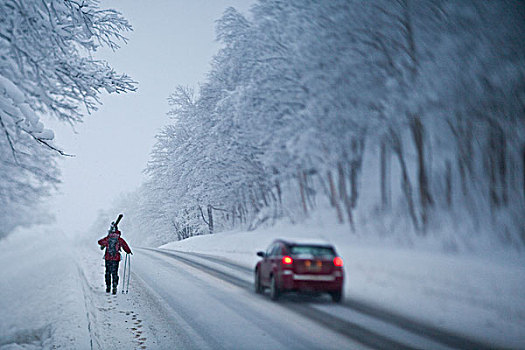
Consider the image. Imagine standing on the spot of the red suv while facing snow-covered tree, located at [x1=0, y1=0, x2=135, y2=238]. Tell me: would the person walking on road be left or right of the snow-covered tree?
right

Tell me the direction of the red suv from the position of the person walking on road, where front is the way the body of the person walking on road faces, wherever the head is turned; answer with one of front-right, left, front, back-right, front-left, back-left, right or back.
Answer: back-right

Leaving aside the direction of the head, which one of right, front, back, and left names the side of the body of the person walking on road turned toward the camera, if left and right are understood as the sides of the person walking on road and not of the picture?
back
